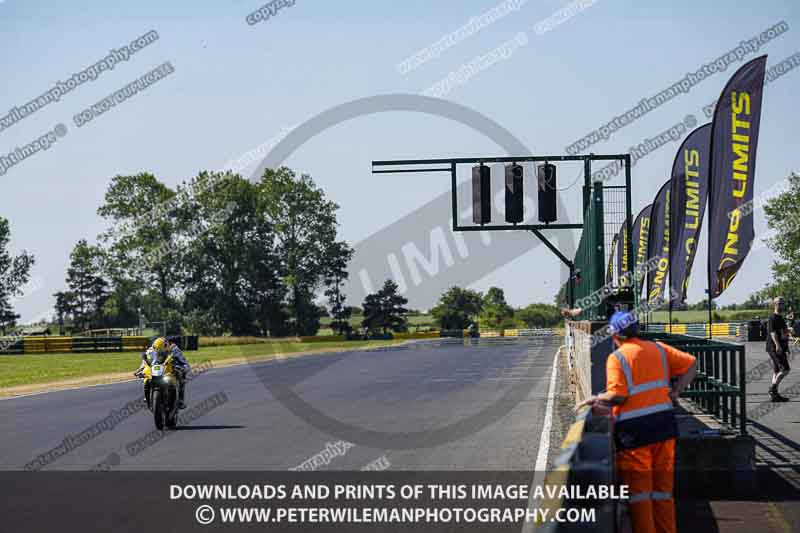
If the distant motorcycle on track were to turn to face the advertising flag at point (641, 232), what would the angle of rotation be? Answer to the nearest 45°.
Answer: approximately 135° to its left

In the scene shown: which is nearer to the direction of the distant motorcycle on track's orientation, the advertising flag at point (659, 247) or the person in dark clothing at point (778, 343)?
the person in dark clothing

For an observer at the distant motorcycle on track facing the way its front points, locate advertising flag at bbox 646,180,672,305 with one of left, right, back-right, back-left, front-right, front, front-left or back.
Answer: back-left

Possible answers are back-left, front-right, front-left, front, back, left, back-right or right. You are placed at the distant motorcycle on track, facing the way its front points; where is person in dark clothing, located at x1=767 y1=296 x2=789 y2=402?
left

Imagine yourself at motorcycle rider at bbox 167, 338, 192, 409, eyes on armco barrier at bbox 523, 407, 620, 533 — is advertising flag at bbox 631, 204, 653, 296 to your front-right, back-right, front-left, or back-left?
back-left

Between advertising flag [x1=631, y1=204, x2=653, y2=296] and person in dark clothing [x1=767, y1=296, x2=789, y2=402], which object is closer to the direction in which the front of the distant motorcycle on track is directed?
the person in dark clothing

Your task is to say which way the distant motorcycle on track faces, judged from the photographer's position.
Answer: facing the viewer

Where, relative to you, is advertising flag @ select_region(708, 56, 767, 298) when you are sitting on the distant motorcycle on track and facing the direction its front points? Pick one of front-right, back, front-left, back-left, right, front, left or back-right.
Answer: left

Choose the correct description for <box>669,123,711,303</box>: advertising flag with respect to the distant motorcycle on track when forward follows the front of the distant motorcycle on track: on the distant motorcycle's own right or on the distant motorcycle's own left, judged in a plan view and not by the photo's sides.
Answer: on the distant motorcycle's own left

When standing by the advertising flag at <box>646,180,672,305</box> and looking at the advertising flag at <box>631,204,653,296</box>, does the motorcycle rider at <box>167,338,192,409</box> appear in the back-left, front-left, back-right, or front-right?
back-left

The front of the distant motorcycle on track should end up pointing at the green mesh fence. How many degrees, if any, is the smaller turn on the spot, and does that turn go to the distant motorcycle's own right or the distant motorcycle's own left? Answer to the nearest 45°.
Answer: approximately 90° to the distant motorcycle's own left

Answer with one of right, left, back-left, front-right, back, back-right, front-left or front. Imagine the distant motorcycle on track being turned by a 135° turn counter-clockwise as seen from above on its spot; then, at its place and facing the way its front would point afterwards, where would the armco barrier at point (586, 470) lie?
back-right
